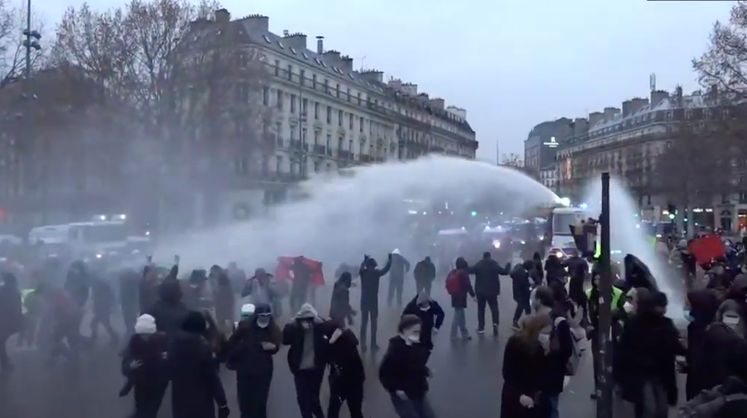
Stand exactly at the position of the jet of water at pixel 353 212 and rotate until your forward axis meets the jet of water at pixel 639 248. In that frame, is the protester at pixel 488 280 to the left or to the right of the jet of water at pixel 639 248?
right

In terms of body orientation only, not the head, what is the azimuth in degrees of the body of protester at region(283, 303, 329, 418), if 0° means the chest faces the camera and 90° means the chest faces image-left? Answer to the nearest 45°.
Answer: approximately 0°

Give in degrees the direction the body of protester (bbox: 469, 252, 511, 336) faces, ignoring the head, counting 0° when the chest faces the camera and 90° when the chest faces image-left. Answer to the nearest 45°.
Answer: approximately 180°

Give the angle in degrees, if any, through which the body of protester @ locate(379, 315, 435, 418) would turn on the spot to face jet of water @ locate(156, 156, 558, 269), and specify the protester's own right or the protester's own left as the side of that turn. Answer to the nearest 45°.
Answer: approximately 135° to the protester's own left

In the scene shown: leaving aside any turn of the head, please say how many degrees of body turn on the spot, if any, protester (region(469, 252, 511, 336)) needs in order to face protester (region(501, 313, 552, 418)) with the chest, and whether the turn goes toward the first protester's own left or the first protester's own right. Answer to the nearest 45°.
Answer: approximately 180°
